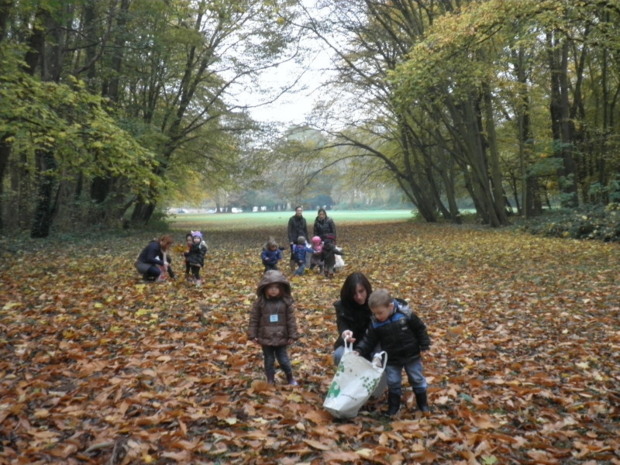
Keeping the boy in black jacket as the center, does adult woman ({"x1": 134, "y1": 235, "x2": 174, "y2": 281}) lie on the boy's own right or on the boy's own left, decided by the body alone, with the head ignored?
on the boy's own right

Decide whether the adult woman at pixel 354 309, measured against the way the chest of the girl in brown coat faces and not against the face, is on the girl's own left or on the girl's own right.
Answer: on the girl's own left

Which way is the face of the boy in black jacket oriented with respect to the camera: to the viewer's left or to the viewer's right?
to the viewer's left

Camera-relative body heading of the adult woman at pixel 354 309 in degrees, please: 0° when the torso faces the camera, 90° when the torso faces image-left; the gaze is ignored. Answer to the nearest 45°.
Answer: approximately 315°

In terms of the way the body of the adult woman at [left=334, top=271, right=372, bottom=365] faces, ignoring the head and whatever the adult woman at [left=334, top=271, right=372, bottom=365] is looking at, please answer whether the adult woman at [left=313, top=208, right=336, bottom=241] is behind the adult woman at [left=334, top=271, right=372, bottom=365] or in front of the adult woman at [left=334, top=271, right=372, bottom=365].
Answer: behind

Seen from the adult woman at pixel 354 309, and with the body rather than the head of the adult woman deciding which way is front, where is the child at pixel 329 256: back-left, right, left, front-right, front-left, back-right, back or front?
back-left
